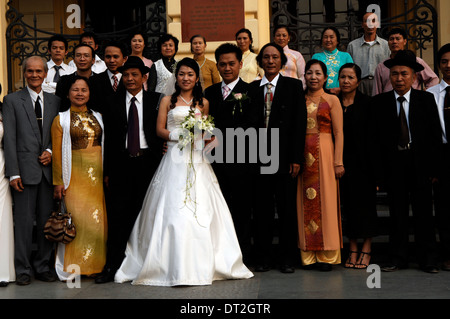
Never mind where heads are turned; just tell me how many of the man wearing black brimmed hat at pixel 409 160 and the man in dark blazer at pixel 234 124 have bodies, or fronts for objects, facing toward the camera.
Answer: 2

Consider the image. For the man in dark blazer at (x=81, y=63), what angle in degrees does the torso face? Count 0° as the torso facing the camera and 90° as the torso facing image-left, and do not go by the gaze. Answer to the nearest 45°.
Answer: approximately 0°

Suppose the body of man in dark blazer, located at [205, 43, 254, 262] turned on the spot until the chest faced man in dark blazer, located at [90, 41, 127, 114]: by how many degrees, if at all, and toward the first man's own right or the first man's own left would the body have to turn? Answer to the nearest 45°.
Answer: approximately 135° to the first man's own right
